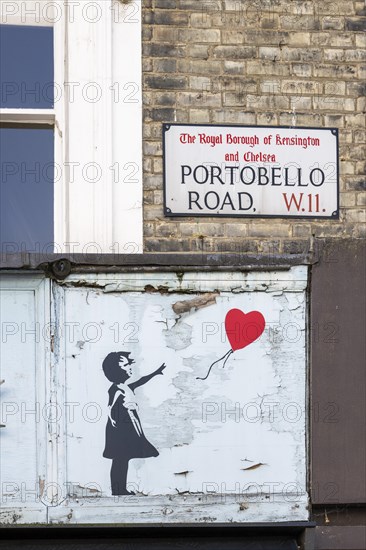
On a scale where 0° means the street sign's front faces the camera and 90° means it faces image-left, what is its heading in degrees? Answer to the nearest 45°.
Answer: approximately 0°
